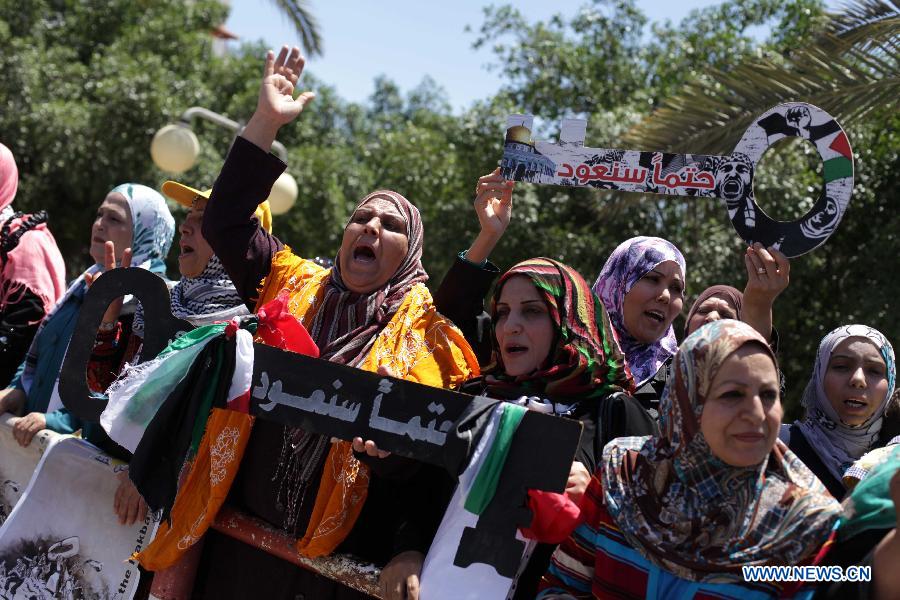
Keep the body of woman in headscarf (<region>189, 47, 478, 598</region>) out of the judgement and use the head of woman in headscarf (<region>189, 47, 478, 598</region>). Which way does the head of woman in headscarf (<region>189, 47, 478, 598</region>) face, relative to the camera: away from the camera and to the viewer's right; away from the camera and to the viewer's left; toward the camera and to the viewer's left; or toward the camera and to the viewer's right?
toward the camera and to the viewer's left

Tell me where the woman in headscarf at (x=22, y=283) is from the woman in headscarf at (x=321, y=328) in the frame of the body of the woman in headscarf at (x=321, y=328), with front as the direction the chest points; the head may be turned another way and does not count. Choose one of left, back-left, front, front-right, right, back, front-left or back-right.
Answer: right

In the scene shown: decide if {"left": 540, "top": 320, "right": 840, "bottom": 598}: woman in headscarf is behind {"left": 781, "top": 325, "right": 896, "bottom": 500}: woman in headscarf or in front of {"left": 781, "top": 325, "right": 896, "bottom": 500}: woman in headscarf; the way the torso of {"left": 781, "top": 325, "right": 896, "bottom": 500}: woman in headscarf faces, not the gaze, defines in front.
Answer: in front

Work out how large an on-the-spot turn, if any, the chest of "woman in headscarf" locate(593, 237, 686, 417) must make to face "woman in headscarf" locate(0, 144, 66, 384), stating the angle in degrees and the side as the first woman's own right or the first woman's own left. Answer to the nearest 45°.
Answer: approximately 135° to the first woman's own right

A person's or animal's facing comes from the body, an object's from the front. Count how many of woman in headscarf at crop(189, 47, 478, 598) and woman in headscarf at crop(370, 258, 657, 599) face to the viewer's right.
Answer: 0

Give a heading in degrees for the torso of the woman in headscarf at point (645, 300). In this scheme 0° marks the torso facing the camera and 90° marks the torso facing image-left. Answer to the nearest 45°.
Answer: approximately 315°

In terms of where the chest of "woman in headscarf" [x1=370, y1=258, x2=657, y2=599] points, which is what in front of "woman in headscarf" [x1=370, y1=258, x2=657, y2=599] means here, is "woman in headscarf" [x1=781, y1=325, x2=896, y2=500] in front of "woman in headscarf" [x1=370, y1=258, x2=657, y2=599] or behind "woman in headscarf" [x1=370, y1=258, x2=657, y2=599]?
behind

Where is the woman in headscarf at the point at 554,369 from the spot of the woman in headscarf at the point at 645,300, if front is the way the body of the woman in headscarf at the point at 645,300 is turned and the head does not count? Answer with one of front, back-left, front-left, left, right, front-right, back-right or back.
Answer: front-right

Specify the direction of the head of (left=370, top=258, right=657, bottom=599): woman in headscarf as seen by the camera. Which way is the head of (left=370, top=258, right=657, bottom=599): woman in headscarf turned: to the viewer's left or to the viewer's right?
to the viewer's left

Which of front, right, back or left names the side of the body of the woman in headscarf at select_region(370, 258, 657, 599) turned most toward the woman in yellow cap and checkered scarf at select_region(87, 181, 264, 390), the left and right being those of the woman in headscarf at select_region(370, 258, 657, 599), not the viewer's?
right
